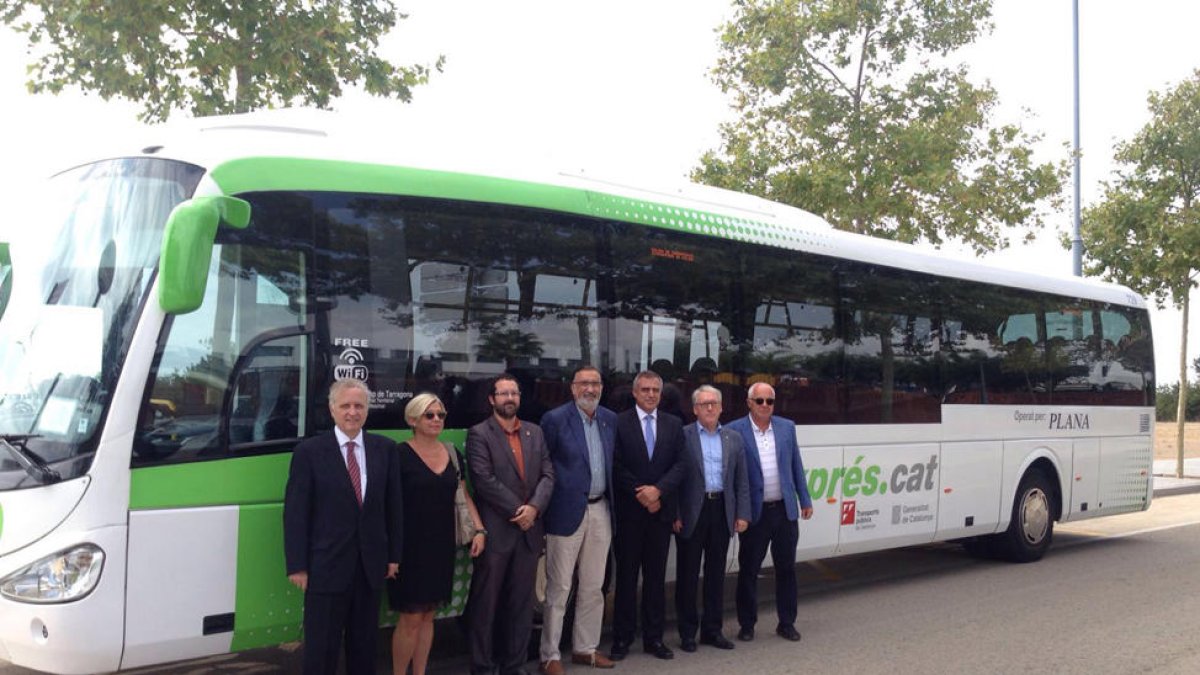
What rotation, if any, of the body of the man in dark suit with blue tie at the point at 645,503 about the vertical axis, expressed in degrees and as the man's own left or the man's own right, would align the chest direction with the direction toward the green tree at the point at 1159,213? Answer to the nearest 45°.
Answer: approximately 135° to the man's own left

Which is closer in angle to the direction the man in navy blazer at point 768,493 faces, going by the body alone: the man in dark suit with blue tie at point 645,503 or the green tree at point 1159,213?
the man in dark suit with blue tie

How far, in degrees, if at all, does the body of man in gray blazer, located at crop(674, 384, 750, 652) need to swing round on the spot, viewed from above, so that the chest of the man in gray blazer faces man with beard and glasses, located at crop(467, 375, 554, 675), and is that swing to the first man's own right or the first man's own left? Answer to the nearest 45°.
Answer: approximately 45° to the first man's own right

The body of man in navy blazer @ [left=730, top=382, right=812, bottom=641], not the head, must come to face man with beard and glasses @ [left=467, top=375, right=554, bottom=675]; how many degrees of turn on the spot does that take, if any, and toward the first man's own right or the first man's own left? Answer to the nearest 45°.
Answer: approximately 45° to the first man's own right

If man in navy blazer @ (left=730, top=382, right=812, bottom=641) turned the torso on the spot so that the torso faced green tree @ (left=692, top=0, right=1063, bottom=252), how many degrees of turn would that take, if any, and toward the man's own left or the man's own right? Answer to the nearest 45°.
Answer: approximately 180°

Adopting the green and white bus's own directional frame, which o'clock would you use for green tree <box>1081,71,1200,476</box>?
The green tree is roughly at 6 o'clock from the green and white bus.

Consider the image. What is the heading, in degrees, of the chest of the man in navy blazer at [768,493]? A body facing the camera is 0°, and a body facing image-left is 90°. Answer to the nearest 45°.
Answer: approximately 0°

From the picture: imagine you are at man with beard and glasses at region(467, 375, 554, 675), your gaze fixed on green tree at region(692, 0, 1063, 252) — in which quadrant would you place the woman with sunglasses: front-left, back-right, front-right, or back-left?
back-left
